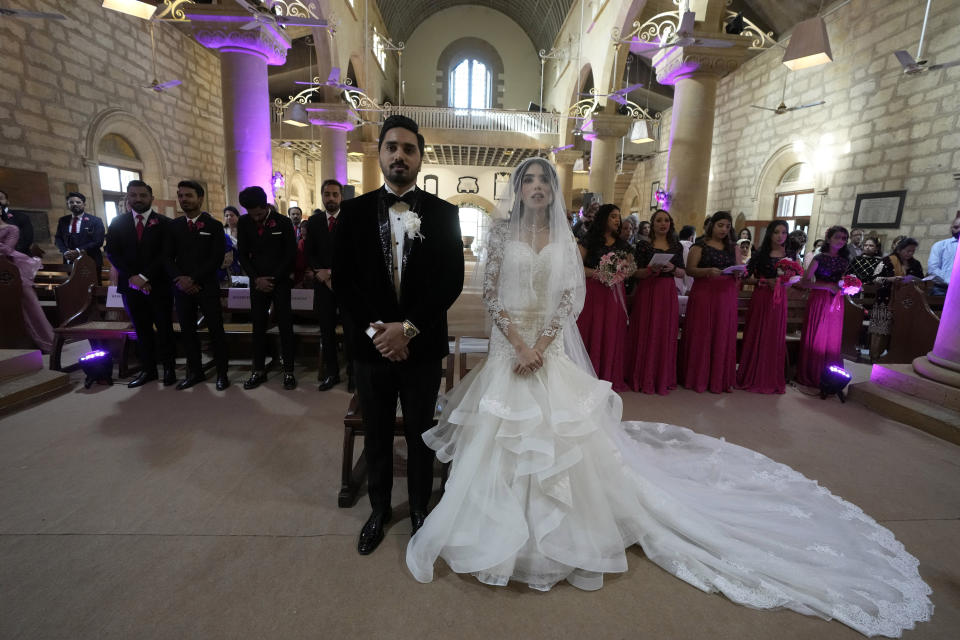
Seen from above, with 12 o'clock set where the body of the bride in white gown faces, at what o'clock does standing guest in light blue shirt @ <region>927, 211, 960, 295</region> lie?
The standing guest in light blue shirt is roughly at 7 o'clock from the bride in white gown.

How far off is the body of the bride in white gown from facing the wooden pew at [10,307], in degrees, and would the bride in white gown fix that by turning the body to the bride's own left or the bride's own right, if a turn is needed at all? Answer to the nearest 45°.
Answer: approximately 90° to the bride's own right

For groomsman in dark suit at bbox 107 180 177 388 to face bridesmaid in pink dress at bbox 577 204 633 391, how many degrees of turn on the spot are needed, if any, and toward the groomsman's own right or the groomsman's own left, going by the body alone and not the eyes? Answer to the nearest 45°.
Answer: approximately 45° to the groomsman's own left

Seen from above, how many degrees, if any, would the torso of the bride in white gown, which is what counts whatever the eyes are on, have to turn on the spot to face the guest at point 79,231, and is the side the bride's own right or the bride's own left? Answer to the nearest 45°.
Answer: approximately 90° to the bride's own right

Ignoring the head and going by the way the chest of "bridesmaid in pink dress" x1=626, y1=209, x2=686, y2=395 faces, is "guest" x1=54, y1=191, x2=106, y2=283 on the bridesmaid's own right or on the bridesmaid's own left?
on the bridesmaid's own right

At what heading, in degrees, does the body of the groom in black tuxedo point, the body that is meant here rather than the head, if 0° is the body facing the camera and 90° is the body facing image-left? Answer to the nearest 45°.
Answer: approximately 0°

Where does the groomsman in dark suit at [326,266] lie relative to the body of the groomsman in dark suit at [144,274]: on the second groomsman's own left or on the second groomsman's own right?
on the second groomsman's own left
